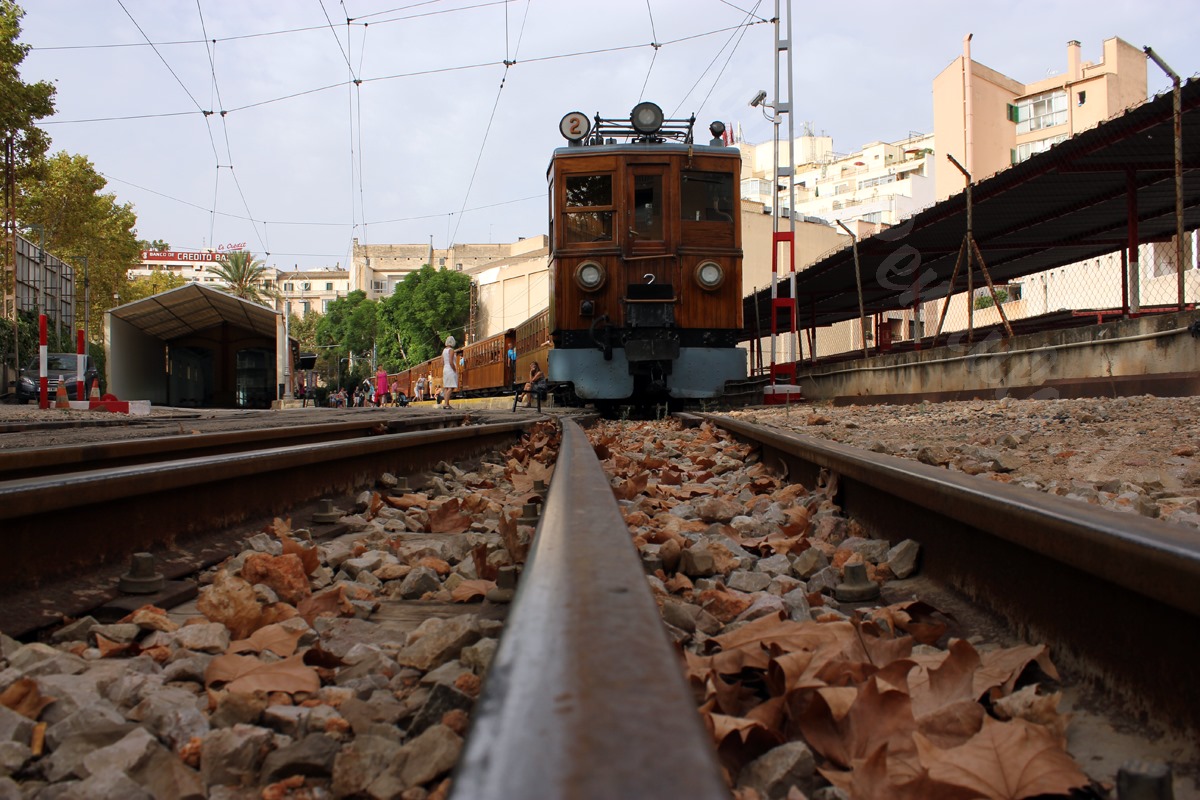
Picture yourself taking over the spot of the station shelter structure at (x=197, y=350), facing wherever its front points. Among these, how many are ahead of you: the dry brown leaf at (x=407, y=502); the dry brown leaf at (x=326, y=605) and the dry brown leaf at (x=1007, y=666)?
3

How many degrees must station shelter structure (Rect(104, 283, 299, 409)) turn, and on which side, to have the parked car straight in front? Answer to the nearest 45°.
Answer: approximately 45° to its right

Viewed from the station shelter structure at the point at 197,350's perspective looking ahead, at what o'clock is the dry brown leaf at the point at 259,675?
The dry brown leaf is roughly at 12 o'clock from the station shelter structure.

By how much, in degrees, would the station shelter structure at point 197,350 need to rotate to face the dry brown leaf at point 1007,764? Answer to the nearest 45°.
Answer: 0° — it already faces it

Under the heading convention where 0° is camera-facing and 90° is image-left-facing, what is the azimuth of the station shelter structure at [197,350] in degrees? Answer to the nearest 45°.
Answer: approximately 0°

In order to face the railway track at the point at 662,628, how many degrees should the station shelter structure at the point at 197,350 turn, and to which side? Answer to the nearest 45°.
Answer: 0° — it already faces it

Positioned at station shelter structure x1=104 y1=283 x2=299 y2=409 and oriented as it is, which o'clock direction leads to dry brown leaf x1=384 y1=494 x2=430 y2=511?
The dry brown leaf is roughly at 12 o'clock from the station shelter structure.

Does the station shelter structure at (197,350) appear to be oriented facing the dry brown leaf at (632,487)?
yes

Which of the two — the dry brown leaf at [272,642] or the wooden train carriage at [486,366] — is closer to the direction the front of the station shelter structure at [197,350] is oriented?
the dry brown leaf

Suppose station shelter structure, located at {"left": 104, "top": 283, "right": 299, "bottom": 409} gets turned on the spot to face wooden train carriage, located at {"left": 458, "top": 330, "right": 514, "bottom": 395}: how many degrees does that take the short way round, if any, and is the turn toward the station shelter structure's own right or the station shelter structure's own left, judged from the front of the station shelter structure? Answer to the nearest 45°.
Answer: approximately 45° to the station shelter structure's own left
